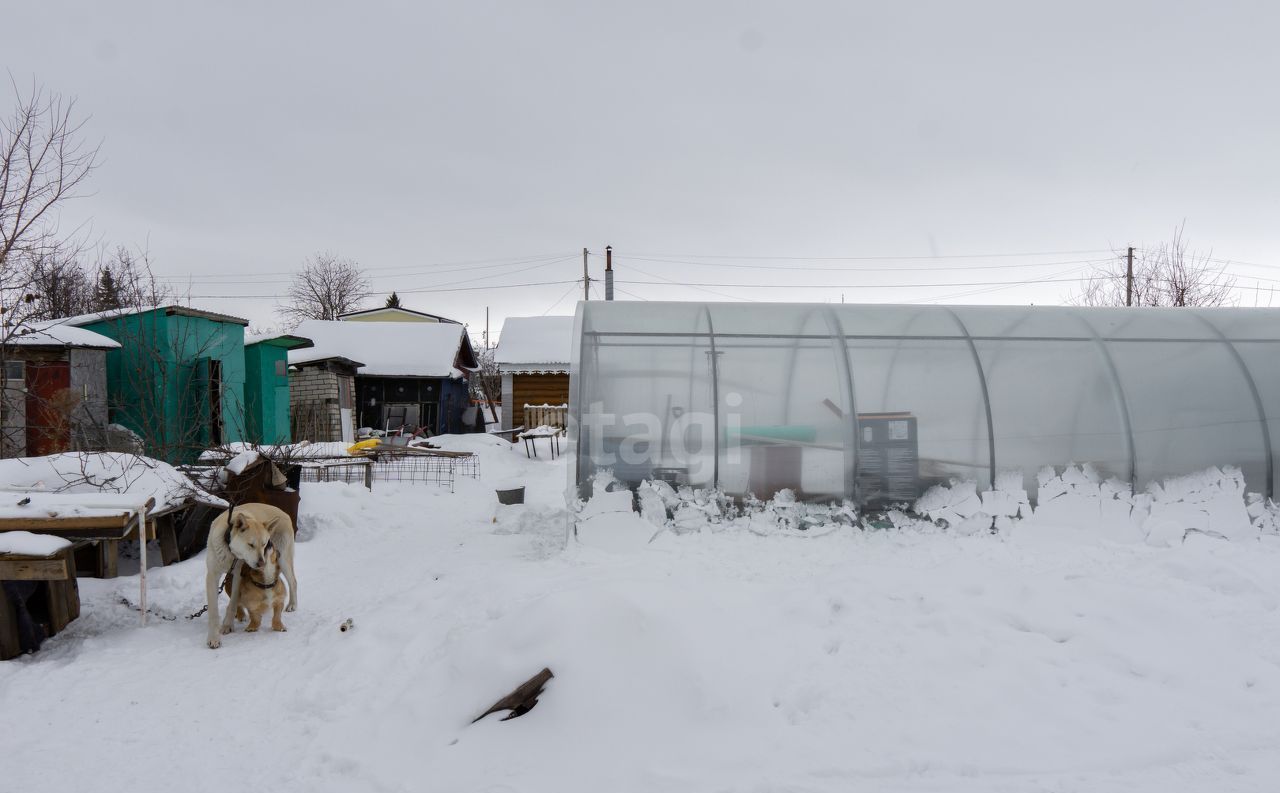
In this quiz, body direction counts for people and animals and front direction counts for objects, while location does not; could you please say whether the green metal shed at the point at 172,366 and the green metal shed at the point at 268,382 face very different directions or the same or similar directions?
same or similar directions

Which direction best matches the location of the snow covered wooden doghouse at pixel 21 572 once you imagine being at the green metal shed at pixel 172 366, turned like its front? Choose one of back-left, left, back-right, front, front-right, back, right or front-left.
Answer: front-right

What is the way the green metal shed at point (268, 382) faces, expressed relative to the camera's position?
facing the viewer and to the right of the viewer

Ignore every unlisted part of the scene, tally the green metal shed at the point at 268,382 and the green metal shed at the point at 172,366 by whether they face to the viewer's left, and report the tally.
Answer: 0

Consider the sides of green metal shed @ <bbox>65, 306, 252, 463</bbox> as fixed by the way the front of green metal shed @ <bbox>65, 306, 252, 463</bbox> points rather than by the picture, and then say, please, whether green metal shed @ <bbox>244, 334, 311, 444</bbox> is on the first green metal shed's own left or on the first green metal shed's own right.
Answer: on the first green metal shed's own left

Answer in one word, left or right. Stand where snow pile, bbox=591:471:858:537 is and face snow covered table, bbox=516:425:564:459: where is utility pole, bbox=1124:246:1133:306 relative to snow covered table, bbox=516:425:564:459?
right

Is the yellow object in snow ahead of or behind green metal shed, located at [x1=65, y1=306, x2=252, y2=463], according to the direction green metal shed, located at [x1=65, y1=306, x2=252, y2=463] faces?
ahead

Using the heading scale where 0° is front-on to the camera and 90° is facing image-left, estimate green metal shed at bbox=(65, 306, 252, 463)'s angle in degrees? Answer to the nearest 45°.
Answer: approximately 315°

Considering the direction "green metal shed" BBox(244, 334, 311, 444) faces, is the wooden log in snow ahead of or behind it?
ahead
